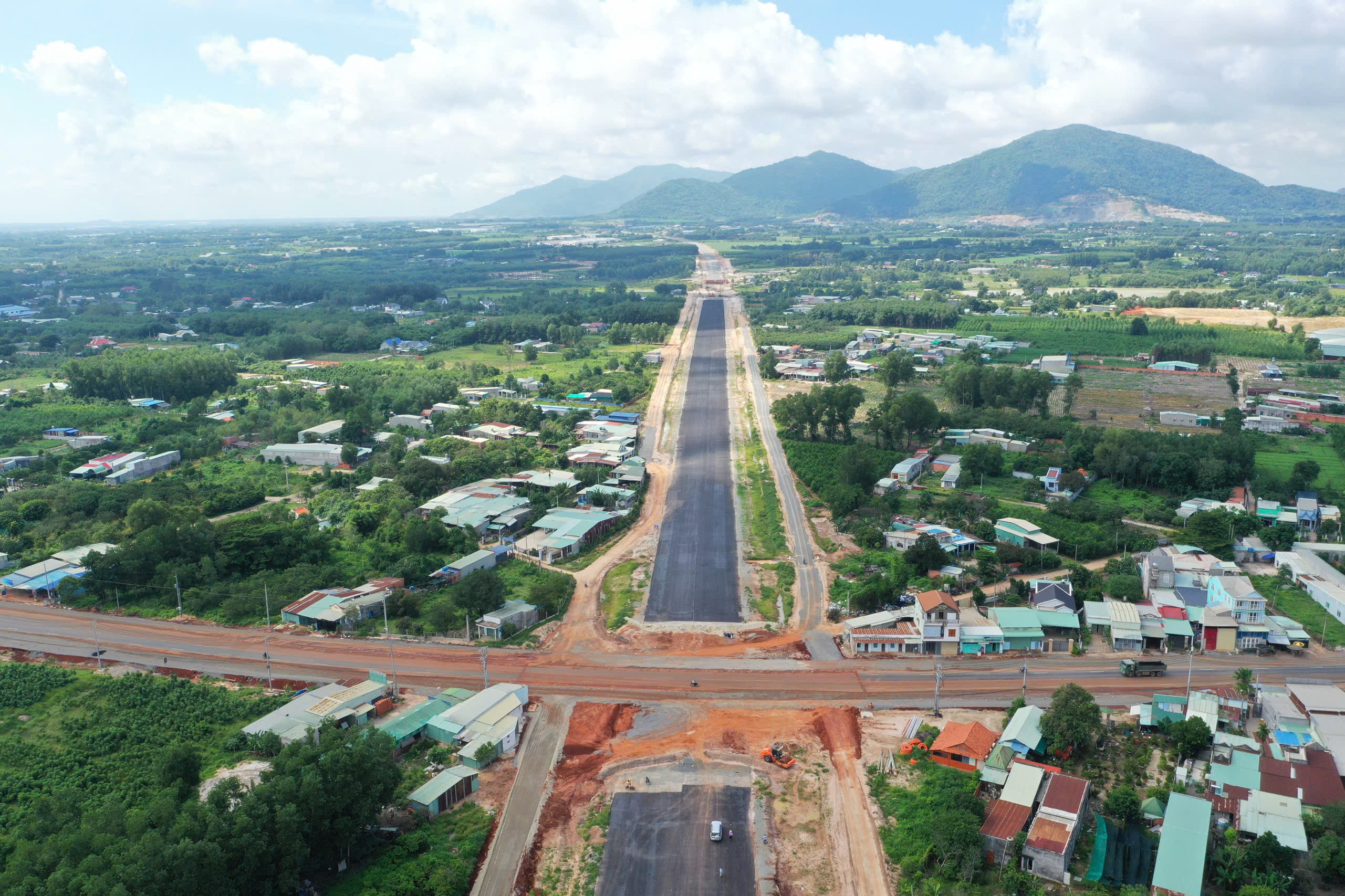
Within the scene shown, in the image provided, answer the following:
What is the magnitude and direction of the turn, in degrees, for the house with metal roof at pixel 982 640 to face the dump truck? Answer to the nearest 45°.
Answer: approximately 90° to its left

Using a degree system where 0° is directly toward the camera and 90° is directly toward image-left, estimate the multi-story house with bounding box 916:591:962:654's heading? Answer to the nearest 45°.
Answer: approximately 0°

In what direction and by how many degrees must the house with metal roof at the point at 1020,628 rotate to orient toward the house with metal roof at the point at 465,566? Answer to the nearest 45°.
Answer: approximately 90° to its right

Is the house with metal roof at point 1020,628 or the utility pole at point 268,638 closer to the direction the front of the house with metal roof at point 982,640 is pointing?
the utility pole

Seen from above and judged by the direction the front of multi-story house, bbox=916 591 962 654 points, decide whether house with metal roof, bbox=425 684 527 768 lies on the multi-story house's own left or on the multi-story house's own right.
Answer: on the multi-story house's own right

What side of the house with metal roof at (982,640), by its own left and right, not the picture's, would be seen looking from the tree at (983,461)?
back

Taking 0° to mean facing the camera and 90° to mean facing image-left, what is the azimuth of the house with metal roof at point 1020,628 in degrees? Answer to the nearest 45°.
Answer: approximately 0°

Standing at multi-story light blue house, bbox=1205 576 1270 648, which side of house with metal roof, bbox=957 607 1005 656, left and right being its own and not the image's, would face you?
left

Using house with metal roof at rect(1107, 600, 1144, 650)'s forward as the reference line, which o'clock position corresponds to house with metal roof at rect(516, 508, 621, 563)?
house with metal roof at rect(516, 508, 621, 563) is roughly at 3 o'clock from house with metal roof at rect(1107, 600, 1144, 650).
